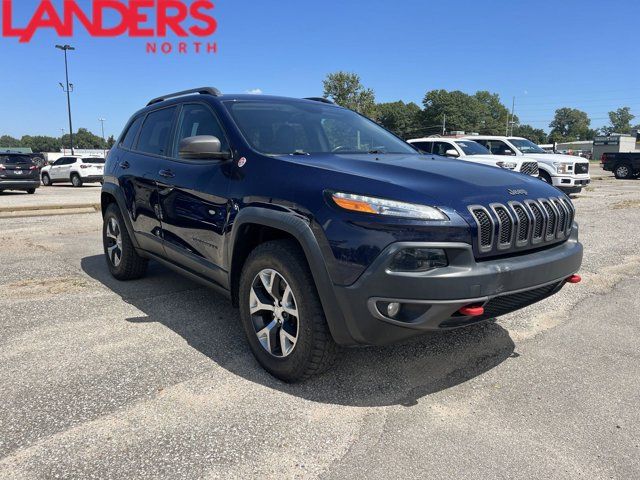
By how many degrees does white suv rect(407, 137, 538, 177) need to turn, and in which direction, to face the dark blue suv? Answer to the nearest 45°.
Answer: approximately 45° to its right

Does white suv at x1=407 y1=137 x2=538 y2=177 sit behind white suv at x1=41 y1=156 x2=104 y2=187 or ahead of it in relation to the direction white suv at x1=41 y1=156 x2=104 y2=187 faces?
behind

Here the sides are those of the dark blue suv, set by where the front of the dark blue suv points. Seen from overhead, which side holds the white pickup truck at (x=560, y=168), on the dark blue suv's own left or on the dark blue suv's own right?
on the dark blue suv's own left

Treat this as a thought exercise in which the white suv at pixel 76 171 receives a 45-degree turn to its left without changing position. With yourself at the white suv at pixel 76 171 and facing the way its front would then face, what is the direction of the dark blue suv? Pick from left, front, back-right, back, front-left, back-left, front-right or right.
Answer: left

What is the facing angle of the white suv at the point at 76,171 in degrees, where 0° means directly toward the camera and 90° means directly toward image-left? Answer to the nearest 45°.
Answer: approximately 135°

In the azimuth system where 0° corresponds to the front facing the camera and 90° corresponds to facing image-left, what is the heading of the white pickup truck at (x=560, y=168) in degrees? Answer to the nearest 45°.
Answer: approximately 315°

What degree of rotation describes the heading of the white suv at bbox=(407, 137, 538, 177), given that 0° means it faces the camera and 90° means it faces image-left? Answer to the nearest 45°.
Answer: approximately 315°

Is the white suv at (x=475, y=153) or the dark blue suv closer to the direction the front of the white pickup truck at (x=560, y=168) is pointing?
the dark blue suv
